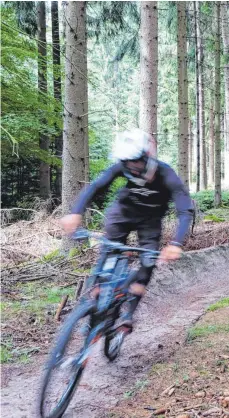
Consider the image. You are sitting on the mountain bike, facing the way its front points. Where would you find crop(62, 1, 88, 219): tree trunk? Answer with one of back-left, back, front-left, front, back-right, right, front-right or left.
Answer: back-right

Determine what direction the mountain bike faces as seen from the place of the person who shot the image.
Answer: facing the viewer and to the left of the viewer

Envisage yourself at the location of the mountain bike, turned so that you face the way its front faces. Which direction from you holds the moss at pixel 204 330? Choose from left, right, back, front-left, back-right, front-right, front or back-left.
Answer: back

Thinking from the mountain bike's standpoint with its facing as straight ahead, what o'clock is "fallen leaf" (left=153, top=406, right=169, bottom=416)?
The fallen leaf is roughly at 9 o'clock from the mountain bike.

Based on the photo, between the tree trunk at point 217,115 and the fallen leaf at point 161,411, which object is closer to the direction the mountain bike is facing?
the fallen leaf

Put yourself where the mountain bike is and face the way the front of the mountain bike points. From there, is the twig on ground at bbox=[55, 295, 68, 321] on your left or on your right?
on your right

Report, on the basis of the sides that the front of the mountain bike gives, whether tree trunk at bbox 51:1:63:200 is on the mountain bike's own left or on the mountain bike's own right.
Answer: on the mountain bike's own right

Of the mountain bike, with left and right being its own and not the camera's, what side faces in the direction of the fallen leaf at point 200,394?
left

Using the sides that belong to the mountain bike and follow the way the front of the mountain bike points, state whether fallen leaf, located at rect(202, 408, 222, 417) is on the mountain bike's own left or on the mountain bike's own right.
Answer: on the mountain bike's own left

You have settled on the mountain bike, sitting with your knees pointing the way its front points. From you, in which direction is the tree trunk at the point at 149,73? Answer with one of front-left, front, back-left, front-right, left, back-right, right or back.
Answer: back-right
